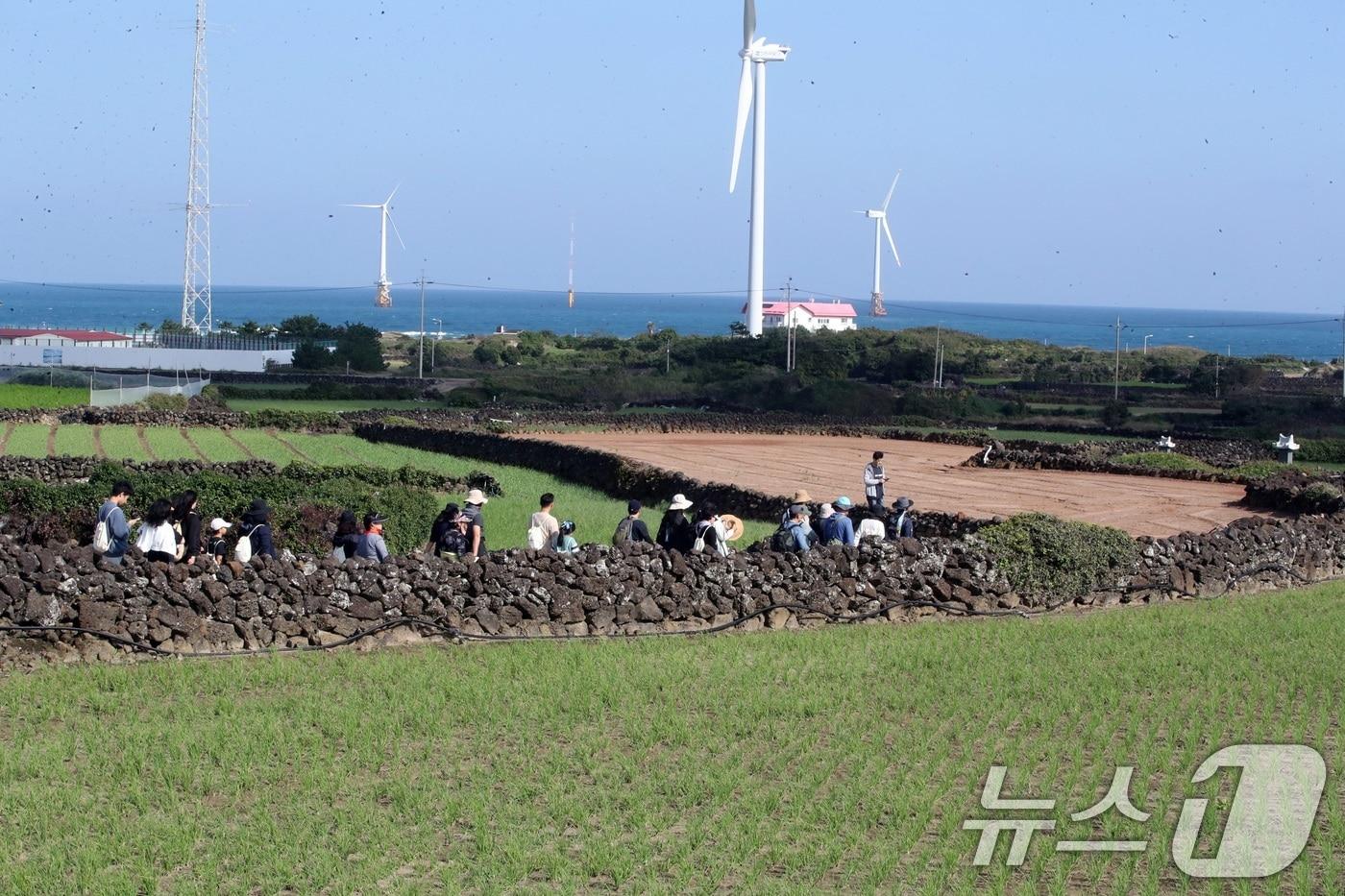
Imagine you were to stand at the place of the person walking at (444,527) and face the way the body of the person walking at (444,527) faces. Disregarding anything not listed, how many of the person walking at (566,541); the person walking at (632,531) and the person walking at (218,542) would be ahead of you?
2

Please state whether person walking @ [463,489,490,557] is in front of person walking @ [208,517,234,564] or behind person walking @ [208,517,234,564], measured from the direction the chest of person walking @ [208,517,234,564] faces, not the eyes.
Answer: in front

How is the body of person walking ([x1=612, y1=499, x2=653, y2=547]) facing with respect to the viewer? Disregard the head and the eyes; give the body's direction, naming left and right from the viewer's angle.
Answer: facing away from the viewer and to the right of the viewer

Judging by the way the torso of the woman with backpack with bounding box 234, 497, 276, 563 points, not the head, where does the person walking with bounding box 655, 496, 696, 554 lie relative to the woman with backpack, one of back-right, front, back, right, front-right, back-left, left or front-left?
front-right

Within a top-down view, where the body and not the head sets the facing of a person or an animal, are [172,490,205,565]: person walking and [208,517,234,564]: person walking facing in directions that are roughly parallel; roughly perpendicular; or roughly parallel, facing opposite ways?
roughly parallel

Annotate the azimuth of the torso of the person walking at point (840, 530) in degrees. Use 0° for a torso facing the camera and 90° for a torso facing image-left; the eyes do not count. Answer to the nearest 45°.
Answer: approximately 225°
